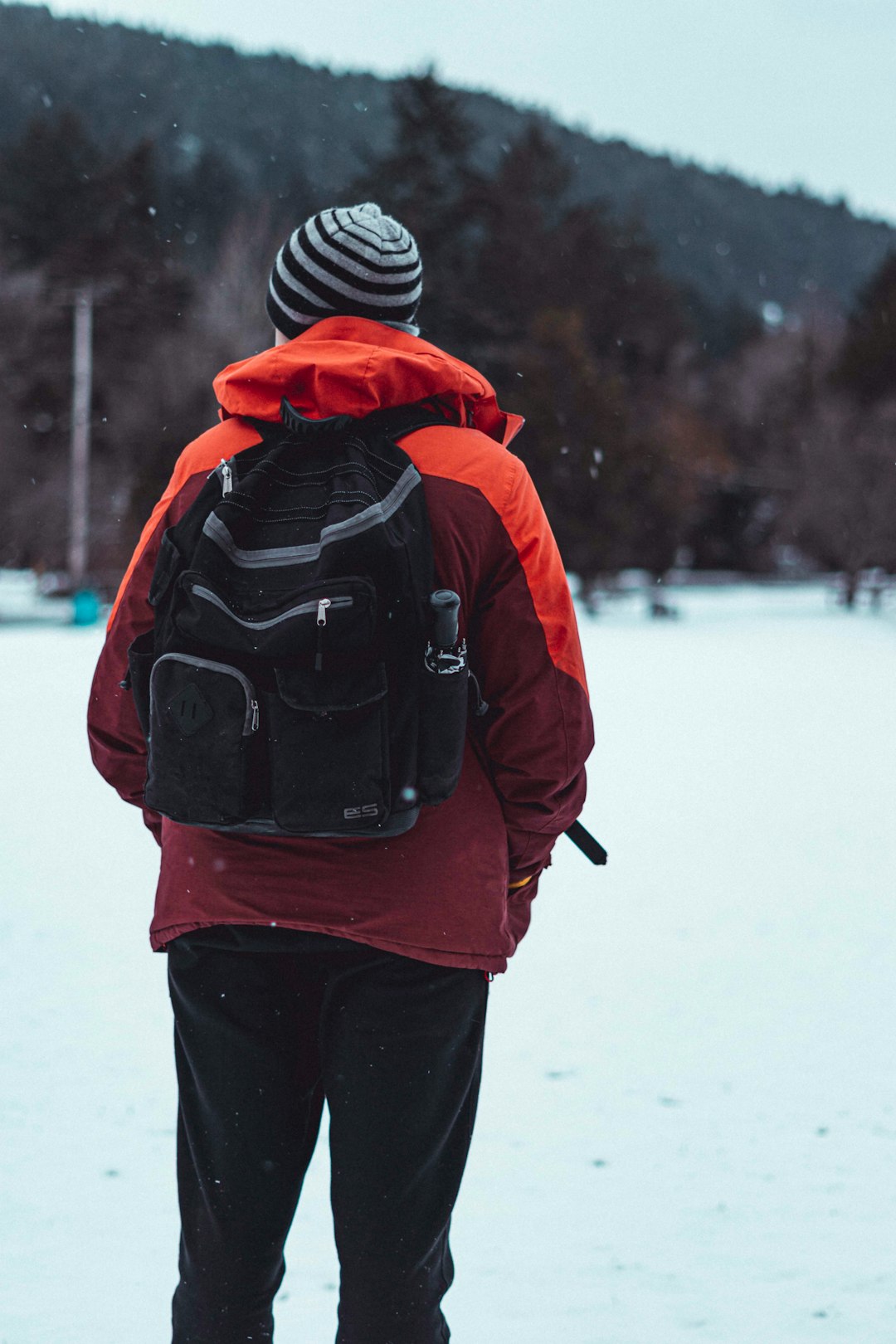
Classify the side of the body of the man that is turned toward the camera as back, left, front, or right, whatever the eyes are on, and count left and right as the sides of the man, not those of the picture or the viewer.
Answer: back

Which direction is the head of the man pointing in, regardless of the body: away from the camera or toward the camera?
away from the camera
